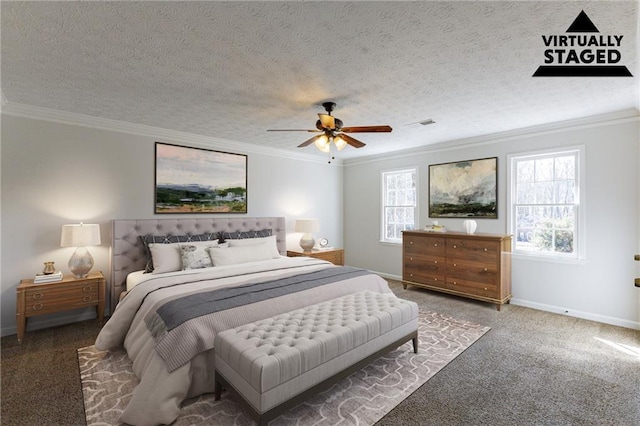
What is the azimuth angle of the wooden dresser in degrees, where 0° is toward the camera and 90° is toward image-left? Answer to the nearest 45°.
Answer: approximately 45°

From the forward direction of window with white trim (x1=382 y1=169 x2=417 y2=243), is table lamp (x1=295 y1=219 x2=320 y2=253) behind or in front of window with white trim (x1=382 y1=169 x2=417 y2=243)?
in front

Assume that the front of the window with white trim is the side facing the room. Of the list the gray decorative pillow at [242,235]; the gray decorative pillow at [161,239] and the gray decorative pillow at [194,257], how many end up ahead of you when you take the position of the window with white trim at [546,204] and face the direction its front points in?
3

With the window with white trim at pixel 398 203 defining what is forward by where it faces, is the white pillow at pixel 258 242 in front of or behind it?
in front

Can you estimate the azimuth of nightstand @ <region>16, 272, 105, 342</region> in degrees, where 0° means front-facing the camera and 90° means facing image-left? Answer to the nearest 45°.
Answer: approximately 315°

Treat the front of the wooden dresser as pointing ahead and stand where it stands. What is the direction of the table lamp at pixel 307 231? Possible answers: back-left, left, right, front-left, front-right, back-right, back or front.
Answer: front-right

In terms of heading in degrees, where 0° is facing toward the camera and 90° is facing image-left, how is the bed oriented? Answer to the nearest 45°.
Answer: approximately 315°

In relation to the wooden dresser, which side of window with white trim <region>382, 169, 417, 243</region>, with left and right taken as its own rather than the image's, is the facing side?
left

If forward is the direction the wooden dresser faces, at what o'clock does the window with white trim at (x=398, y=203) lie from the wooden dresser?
The window with white trim is roughly at 3 o'clock from the wooden dresser.

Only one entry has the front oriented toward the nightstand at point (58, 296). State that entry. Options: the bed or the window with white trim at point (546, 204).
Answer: the window with white trim

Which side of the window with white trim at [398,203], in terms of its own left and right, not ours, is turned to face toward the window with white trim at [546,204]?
left

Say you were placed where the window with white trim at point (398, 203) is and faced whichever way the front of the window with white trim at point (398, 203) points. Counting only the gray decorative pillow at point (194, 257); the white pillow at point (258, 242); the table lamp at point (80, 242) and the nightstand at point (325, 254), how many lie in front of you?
4

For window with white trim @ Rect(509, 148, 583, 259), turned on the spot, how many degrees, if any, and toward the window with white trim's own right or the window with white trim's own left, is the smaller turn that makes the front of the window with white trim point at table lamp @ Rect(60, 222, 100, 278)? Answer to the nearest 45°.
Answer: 0° — it already faces it

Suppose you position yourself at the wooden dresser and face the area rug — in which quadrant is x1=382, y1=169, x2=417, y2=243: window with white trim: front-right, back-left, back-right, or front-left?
back-right
